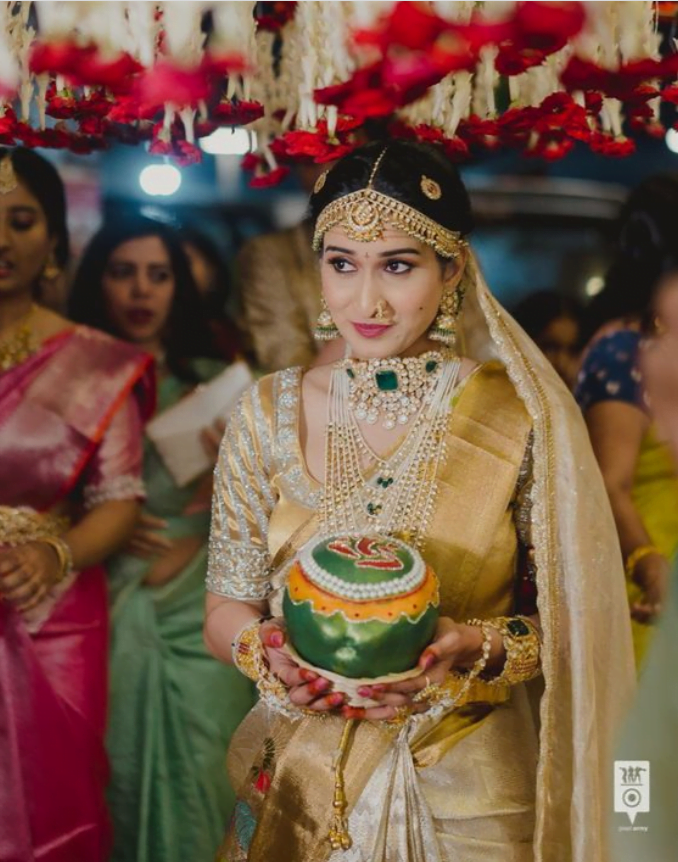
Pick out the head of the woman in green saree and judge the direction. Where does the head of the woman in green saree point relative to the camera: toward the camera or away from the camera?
toward the camera

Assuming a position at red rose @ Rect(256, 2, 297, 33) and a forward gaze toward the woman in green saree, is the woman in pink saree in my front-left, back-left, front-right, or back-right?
front-left

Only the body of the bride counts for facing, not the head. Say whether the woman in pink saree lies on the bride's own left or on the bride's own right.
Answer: on the bride's own right

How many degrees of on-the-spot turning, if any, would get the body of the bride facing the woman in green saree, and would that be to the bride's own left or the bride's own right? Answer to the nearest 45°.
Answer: approximately 135° to the bride's own right

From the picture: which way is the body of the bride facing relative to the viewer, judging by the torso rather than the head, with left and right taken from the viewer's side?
facing the viewer
